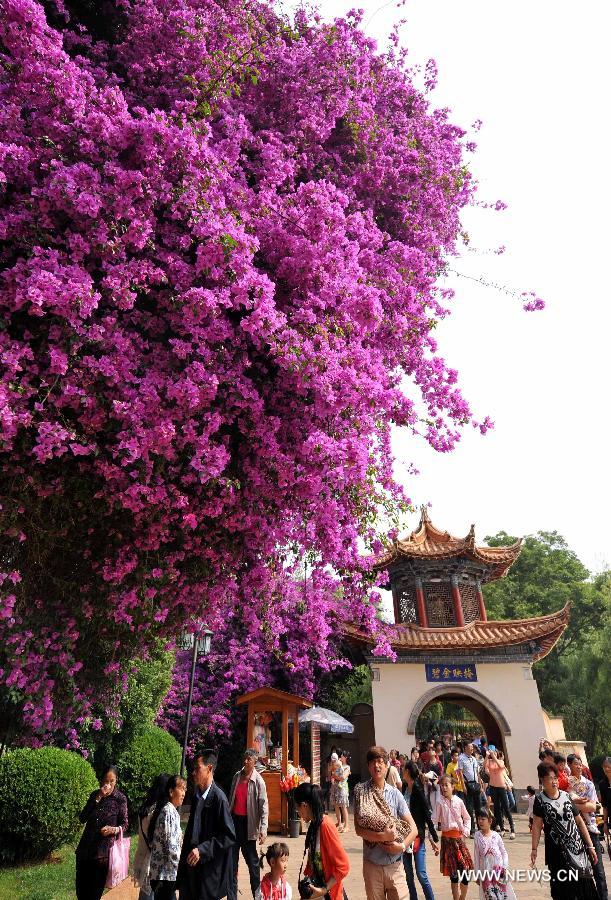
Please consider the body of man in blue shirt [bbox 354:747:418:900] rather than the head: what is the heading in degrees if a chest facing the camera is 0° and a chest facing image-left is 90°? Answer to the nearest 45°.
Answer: approximately 0°

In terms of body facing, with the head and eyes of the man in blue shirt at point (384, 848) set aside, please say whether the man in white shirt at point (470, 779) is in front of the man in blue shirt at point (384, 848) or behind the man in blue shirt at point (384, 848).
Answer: behind

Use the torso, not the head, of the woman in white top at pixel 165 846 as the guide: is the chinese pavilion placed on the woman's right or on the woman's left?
on the woman's left

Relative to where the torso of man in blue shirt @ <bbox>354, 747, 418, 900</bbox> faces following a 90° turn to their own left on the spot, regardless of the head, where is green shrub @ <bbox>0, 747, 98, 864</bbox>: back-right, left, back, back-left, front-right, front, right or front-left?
back-left

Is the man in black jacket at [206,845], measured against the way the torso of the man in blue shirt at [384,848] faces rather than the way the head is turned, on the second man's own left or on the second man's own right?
on the second man's own right

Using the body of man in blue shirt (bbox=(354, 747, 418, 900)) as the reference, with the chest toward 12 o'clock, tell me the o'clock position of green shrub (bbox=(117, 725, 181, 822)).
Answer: The green shrub is roughly at 5 o'clock from the man in blue shirt.
